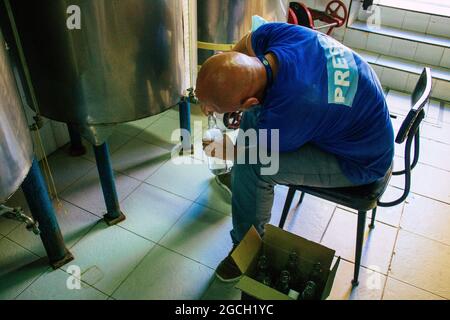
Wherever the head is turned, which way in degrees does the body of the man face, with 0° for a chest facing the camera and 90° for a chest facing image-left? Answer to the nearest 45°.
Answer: approximately 90°

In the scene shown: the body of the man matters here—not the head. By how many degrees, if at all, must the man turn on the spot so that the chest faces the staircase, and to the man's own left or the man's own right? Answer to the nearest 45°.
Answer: approximately 90° to the man's own right

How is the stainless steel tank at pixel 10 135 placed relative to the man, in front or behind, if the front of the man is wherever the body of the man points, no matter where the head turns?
in front

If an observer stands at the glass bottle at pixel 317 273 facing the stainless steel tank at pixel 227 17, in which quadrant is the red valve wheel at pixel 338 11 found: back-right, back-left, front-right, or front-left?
front-right

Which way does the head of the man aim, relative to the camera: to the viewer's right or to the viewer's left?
to the viewer's left

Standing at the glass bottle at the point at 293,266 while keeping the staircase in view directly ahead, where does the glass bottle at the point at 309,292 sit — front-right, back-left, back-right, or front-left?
back-right

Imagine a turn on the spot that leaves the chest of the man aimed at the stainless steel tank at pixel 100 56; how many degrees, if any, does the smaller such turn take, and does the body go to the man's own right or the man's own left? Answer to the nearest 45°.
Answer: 0° — they already face it
